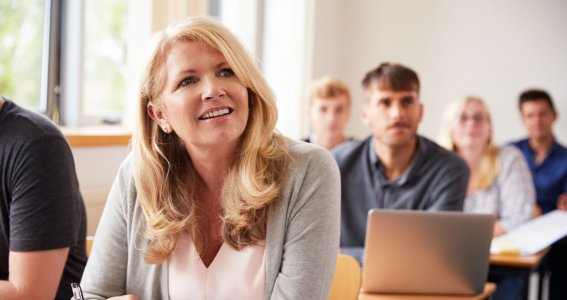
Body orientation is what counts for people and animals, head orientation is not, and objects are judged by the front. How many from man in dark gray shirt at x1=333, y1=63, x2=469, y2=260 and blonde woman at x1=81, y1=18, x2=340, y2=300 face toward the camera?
2

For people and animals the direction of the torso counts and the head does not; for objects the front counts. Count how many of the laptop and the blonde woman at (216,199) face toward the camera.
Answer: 1

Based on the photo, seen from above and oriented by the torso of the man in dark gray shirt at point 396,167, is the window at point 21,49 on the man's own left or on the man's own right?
on the man's own right

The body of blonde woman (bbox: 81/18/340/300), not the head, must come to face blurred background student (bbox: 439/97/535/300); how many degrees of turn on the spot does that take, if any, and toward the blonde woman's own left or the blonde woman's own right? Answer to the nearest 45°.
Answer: approximately 135° to the blonde woman's own left

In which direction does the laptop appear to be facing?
away from the camera

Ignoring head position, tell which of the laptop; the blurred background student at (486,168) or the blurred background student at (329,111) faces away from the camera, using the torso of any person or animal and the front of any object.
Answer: the laptop

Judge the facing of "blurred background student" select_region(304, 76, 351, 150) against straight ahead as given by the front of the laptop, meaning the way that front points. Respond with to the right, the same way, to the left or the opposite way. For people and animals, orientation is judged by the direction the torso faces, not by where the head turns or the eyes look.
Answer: the opposite way

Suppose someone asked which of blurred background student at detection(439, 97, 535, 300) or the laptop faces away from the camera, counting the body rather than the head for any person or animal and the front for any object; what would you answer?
the laptop
